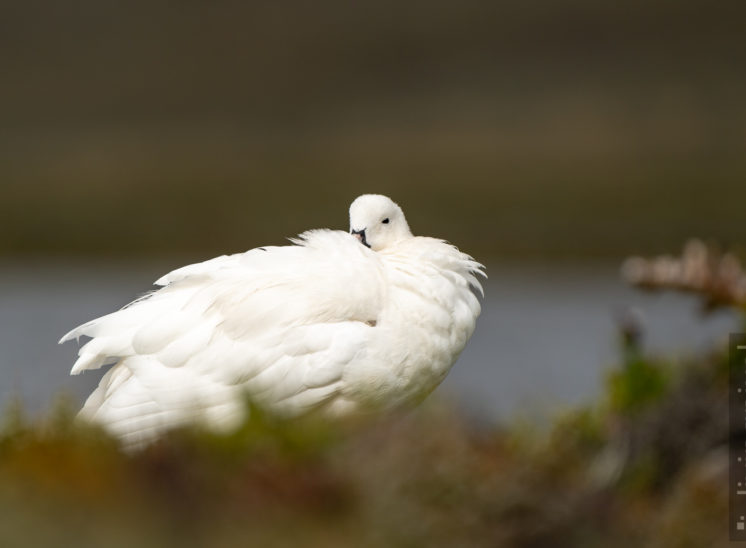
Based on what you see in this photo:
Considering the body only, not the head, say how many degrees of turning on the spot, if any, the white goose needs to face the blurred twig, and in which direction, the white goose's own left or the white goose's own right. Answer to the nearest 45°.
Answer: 0° — it already faces it

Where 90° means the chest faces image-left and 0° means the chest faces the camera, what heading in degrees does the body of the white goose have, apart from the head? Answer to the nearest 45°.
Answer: approximately 270°
